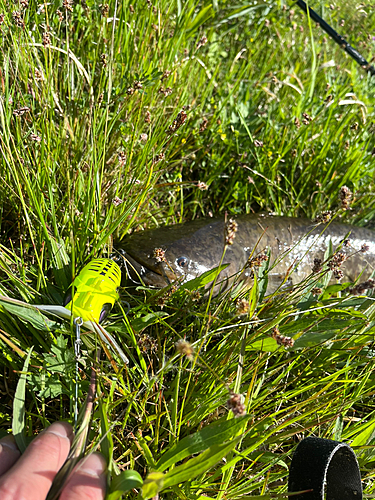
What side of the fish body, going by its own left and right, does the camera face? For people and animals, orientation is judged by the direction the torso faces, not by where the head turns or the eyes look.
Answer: left
